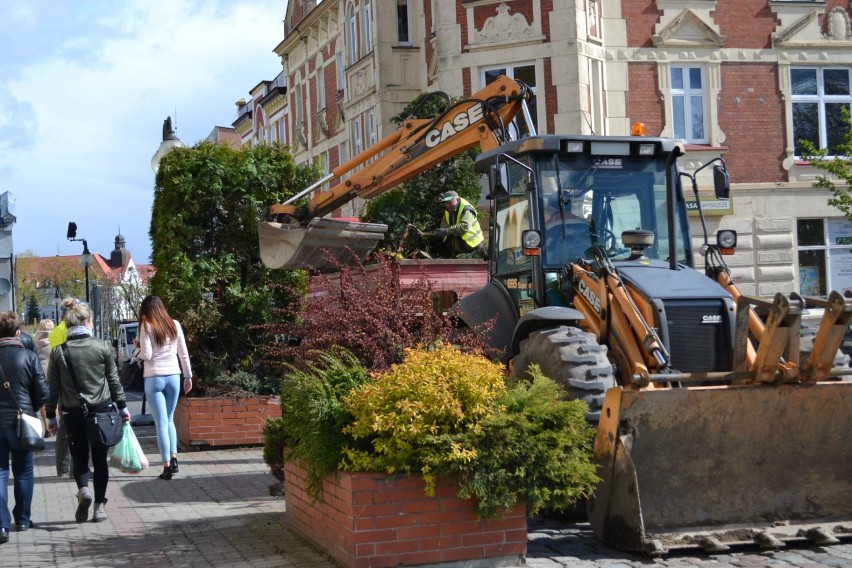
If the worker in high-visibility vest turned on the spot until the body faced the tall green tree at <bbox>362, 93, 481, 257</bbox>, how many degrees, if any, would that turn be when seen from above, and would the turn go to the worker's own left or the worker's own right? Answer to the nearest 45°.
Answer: approximately 135° to the worker's own right

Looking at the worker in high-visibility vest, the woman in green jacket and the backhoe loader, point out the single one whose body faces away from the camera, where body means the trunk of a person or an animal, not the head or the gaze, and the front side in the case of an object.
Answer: the woman in green jacket

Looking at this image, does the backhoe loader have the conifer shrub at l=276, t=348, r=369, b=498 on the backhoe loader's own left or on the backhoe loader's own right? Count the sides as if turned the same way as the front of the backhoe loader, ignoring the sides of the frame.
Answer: on the backhoe loader's own right

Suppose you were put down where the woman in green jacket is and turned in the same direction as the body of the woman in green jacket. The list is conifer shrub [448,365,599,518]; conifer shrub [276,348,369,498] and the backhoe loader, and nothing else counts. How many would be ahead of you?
0

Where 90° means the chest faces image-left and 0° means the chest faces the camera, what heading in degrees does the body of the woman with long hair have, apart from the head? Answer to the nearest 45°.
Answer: approximately 180°

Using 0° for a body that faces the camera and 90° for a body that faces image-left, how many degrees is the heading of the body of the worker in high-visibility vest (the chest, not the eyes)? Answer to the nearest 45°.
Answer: approximately 45°

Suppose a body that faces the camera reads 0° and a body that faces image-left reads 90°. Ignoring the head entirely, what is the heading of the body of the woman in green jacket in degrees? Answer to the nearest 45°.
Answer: approximately 180°

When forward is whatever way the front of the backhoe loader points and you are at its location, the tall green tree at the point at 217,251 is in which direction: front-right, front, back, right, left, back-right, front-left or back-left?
back

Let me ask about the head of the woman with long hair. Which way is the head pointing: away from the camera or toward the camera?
away from the camera

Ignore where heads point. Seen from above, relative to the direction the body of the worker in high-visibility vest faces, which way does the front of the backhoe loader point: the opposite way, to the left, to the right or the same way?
to the left

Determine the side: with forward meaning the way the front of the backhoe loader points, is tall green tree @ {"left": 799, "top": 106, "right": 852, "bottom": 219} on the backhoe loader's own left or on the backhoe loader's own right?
on the backhoe loader's own left

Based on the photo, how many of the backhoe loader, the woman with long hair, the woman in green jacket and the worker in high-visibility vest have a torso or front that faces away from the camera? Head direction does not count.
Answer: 2

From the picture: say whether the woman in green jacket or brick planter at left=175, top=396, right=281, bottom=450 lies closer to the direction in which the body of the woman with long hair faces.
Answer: the brick planter

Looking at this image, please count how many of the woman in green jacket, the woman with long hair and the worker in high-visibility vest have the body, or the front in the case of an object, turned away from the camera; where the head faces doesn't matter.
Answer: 2
